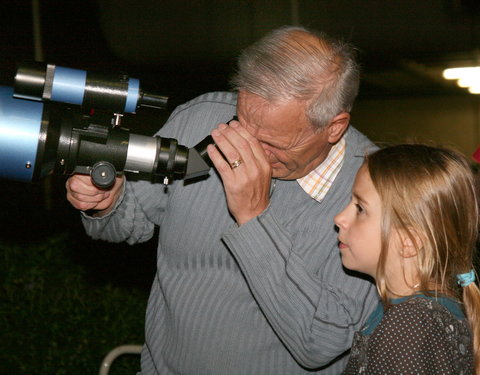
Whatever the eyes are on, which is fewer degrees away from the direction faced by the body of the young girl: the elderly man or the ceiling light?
the elderly man

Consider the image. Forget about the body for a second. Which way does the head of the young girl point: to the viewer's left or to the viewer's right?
to the viewer's left

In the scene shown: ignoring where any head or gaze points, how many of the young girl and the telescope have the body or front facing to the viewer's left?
2

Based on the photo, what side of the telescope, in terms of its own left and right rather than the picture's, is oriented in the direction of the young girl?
back

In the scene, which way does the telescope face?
to the viewer's left

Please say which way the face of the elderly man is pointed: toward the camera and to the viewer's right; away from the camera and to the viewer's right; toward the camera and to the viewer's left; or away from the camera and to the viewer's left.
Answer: toward the camera and to the viewer's left

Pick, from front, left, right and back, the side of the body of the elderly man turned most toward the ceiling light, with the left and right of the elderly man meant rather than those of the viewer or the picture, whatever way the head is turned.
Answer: back

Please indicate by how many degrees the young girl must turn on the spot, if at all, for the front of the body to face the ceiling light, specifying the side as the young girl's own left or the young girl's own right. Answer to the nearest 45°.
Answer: approximately 90° to the young girl's own right

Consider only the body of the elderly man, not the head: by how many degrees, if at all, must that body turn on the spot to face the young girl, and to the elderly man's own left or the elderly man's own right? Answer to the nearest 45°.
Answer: approximately 90° to the elderly man's own left

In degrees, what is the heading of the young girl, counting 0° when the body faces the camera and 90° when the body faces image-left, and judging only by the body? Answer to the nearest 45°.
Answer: approximately 90°

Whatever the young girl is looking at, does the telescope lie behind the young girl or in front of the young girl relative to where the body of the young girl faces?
in front
